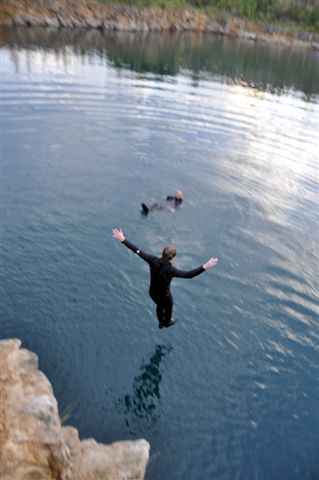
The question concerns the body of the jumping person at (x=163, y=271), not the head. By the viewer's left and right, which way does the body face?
facing away from the viewer and to the right of the viewer

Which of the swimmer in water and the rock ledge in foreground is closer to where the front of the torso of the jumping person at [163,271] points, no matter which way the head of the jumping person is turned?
the swimmer in water

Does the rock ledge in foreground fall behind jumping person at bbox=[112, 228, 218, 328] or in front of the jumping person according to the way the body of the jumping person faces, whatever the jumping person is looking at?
behind

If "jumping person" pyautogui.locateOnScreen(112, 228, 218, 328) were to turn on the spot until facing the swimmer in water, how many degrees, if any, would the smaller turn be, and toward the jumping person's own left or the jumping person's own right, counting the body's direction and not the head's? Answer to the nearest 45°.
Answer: approximately 45° to the jumping person's own left
